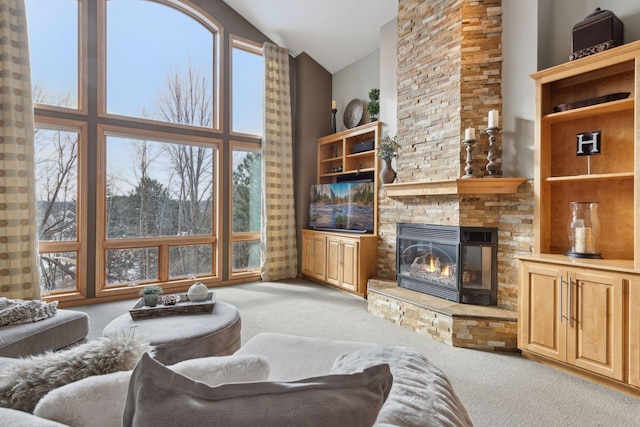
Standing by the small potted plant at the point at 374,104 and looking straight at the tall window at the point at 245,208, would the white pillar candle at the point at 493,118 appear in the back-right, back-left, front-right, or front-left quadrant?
back-left

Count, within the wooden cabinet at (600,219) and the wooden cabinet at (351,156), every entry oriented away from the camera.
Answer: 0

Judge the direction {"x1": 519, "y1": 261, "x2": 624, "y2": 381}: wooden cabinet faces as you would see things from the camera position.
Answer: facing the viewer and to the left of the viewer

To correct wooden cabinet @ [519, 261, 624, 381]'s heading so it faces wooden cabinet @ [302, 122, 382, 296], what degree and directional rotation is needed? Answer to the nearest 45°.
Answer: approximately 90° to its right

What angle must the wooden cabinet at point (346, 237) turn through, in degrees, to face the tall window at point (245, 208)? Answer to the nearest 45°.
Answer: approximately 45° to its right

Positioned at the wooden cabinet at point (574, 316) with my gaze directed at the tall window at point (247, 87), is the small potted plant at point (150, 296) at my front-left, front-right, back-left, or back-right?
front-left

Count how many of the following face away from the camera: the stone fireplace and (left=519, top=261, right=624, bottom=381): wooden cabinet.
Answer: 0

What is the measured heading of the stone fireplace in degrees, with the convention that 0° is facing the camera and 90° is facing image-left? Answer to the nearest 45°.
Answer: approximately 45°

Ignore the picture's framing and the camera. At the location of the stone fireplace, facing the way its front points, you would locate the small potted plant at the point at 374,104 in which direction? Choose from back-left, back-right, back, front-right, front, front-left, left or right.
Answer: right
